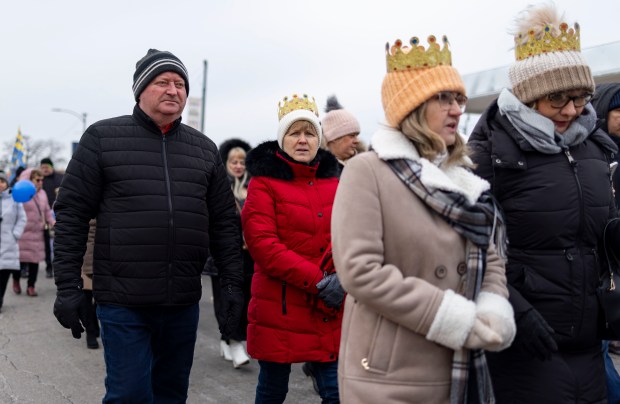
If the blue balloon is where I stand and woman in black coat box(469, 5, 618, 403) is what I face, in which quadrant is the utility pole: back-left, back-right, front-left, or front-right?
back-left

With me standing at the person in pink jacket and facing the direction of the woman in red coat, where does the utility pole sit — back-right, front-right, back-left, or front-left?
back-left

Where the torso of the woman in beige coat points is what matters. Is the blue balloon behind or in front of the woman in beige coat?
behind

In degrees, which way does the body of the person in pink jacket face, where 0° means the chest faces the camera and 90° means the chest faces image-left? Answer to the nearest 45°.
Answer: approximately 315°

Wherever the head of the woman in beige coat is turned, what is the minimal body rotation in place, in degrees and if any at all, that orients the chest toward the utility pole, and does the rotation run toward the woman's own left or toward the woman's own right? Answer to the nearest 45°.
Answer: approximately 180°
